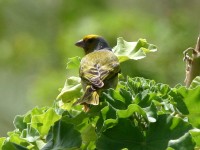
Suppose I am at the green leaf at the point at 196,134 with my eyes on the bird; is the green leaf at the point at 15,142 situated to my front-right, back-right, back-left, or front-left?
front-left

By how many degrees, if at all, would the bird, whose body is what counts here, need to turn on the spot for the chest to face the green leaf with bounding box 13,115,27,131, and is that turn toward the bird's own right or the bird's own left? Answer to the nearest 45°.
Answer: approximately 135° to the bird's own left

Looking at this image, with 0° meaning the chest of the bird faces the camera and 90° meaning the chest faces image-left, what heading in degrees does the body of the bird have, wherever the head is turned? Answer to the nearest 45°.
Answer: approximately 180°

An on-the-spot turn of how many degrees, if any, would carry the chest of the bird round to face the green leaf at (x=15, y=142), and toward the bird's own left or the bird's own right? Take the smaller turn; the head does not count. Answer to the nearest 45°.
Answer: approximately 135° to the bird's own left

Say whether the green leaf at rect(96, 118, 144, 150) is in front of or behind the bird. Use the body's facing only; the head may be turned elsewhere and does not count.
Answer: behind

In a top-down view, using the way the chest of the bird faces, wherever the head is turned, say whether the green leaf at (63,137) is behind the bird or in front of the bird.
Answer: behind
